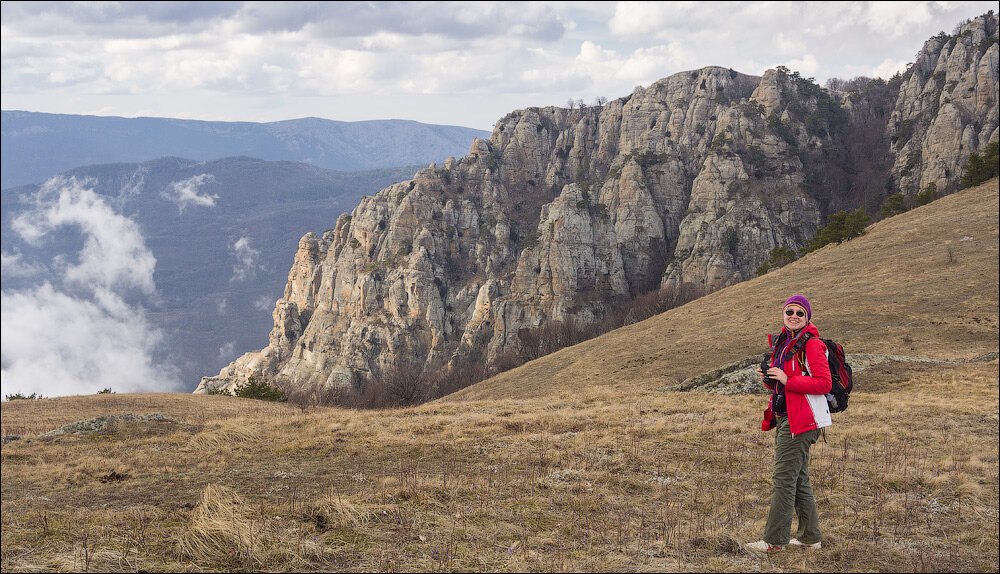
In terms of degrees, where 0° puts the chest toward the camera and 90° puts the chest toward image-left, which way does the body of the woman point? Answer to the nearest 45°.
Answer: approximately 45°

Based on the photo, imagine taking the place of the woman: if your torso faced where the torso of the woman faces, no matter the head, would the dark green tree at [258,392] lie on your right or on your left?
on your right
